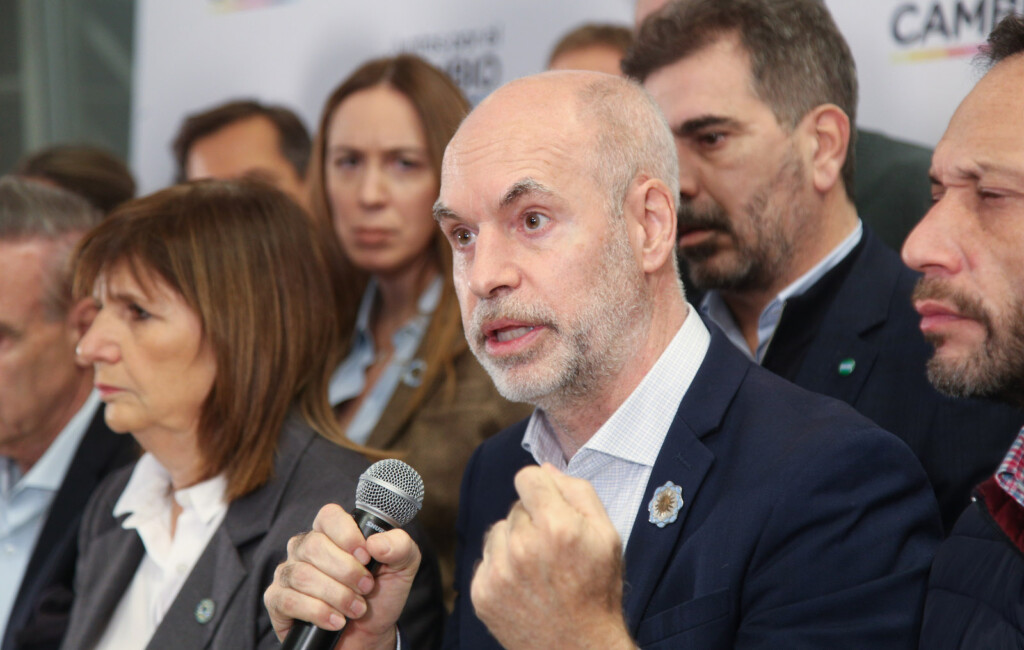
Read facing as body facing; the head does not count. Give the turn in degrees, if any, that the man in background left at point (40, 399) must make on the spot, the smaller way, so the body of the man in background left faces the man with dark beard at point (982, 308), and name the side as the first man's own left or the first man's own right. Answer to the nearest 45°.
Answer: approximately 90° to the first man's own left

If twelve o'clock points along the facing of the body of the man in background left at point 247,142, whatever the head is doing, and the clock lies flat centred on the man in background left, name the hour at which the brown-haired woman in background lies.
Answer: The brown-haired woman in background is roughly at 10 o'clock from the man in background left.

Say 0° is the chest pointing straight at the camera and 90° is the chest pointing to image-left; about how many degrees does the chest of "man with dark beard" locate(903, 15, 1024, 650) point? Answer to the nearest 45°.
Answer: approximately 45°

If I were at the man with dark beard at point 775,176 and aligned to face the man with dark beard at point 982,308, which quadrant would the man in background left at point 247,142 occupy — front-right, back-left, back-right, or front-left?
back-right

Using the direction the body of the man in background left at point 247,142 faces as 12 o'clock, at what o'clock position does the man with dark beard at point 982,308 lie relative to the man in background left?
The man with dark beard is roughly at 10 o'clock from the man in background left.

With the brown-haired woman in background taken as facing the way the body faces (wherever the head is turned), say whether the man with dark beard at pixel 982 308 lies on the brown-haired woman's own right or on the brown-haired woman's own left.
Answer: on the brown-haired woman's own left

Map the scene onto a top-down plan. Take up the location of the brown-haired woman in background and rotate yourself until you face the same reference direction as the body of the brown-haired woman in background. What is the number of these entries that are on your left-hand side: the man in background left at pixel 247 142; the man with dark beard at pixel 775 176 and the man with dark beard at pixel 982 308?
2

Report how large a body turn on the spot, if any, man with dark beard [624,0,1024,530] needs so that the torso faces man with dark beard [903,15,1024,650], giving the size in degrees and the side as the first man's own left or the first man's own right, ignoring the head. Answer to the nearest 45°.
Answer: approximately 90° to the first man's own left

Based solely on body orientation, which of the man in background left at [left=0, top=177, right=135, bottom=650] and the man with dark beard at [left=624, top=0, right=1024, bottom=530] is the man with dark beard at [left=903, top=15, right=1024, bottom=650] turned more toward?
the man in background left

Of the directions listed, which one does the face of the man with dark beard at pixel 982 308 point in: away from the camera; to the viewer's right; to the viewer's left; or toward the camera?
to the viewer's left
